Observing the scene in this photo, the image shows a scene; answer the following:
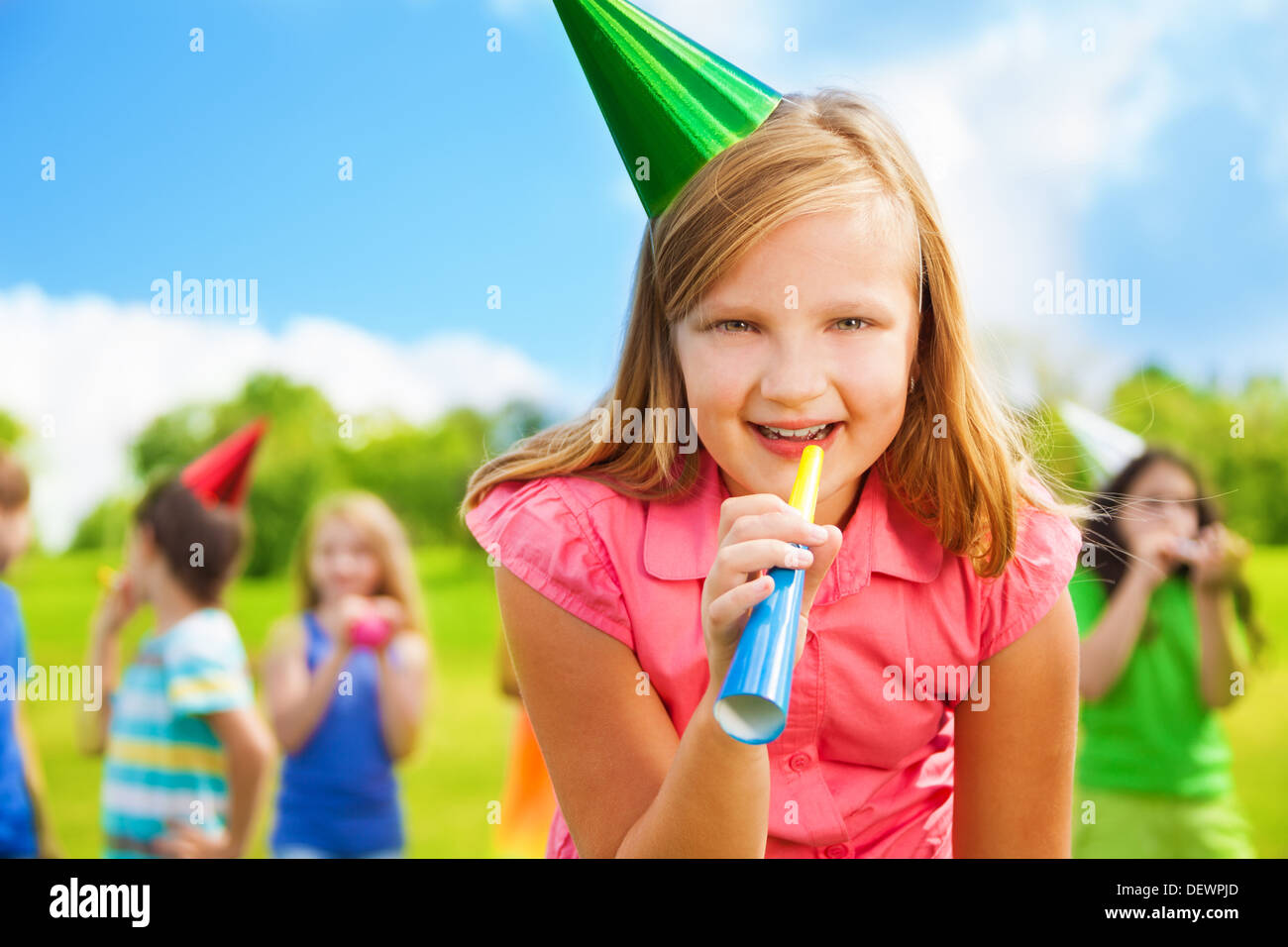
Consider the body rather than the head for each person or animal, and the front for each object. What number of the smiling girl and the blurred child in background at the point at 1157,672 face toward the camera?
2

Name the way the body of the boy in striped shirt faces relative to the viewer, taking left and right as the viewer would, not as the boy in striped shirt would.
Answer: facing to the left of the viewer

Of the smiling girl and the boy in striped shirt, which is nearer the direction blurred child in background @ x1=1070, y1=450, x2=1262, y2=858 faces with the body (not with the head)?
the smiling girl

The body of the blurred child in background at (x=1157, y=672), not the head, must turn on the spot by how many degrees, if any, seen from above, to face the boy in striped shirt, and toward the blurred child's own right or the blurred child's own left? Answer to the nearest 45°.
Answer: approximately 90° to the blurred child's own right

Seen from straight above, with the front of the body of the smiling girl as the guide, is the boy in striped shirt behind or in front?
behind
